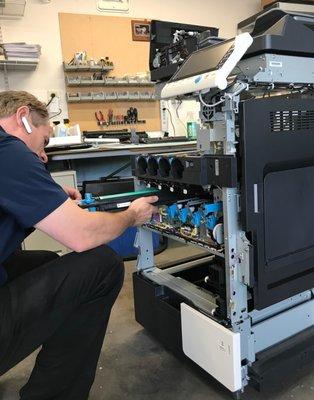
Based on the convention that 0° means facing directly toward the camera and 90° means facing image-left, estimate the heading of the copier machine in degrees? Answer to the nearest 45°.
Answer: approximately 45°

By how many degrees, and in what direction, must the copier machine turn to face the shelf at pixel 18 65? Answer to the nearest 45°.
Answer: approximately 90° to its right

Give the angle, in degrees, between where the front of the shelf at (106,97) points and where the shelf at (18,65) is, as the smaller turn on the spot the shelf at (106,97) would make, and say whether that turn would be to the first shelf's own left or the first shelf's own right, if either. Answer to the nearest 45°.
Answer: approximately 90° to the first shelf's own right

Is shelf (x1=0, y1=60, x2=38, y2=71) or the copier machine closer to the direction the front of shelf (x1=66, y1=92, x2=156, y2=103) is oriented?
the copier machine

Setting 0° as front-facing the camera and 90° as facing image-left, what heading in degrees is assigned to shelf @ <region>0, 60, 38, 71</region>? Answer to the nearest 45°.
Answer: approximately 0°
